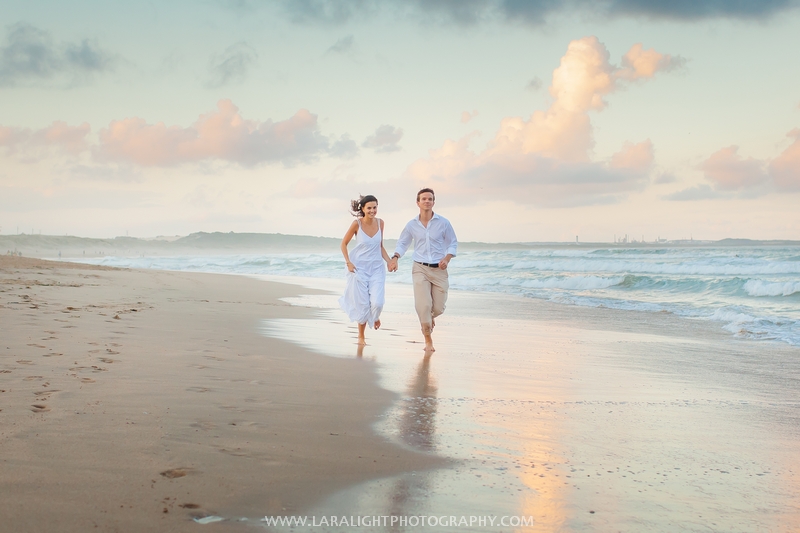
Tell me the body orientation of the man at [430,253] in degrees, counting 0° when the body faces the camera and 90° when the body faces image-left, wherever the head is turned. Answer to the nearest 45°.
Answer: approximately 0°

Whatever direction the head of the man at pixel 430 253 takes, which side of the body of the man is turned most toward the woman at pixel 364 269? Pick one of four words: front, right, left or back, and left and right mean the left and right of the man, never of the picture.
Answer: right

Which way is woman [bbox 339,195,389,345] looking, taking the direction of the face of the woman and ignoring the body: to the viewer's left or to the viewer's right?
to the viewer's right
